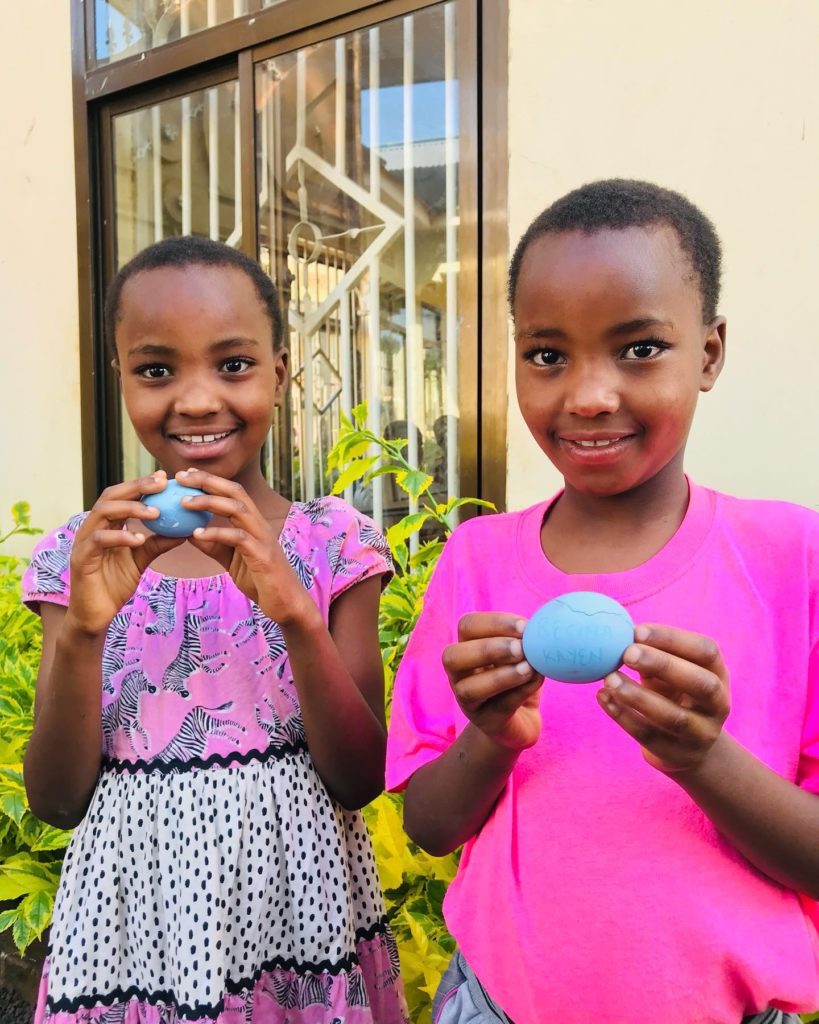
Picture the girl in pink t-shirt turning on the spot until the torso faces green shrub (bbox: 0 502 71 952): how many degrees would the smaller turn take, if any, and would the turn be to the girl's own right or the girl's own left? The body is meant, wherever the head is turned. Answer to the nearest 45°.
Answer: approximately 135° to the girl's own right

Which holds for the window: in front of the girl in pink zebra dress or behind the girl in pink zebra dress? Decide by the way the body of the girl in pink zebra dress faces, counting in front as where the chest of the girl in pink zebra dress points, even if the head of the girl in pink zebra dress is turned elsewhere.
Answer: behind

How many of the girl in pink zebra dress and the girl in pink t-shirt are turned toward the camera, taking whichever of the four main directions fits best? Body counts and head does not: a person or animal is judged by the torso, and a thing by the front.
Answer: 2

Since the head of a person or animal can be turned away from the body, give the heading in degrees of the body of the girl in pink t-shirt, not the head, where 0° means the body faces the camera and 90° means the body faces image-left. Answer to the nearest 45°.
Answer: approximately 0°
